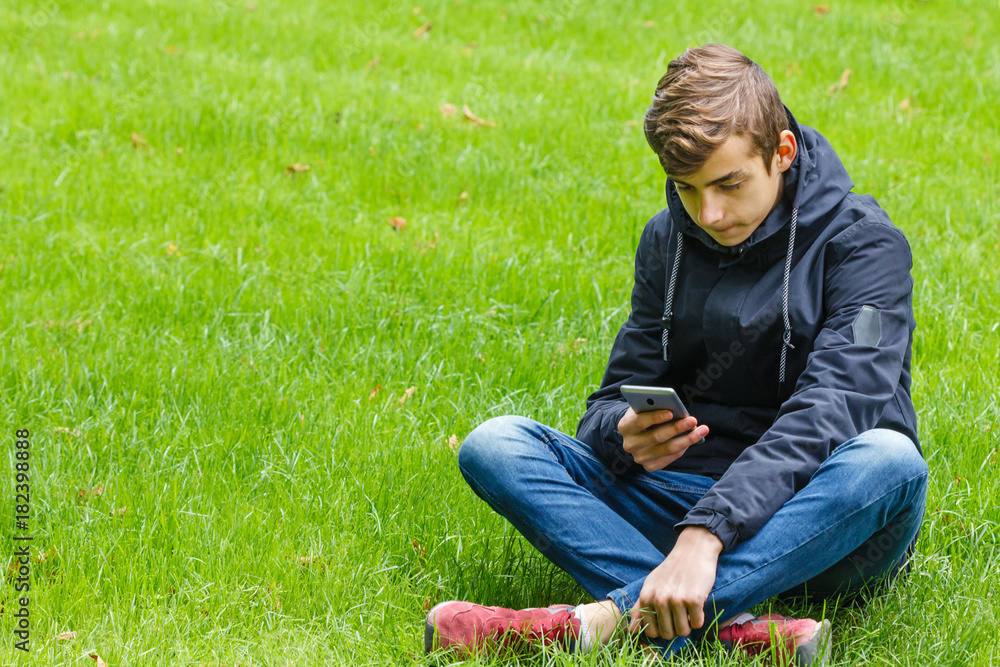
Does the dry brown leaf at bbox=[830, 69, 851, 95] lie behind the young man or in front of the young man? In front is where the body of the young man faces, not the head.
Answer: behind

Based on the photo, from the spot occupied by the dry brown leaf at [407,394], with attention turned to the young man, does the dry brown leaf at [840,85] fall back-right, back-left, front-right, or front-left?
back-left

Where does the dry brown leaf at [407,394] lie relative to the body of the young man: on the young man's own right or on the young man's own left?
on the young man's own right

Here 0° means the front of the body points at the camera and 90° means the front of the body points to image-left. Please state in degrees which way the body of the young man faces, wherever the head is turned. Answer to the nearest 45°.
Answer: approximately 45°

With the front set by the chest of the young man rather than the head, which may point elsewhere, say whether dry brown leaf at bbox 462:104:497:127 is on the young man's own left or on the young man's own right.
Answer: on the young man's own right

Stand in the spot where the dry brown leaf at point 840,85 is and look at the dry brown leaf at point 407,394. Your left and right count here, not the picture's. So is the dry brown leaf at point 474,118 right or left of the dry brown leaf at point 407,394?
right
